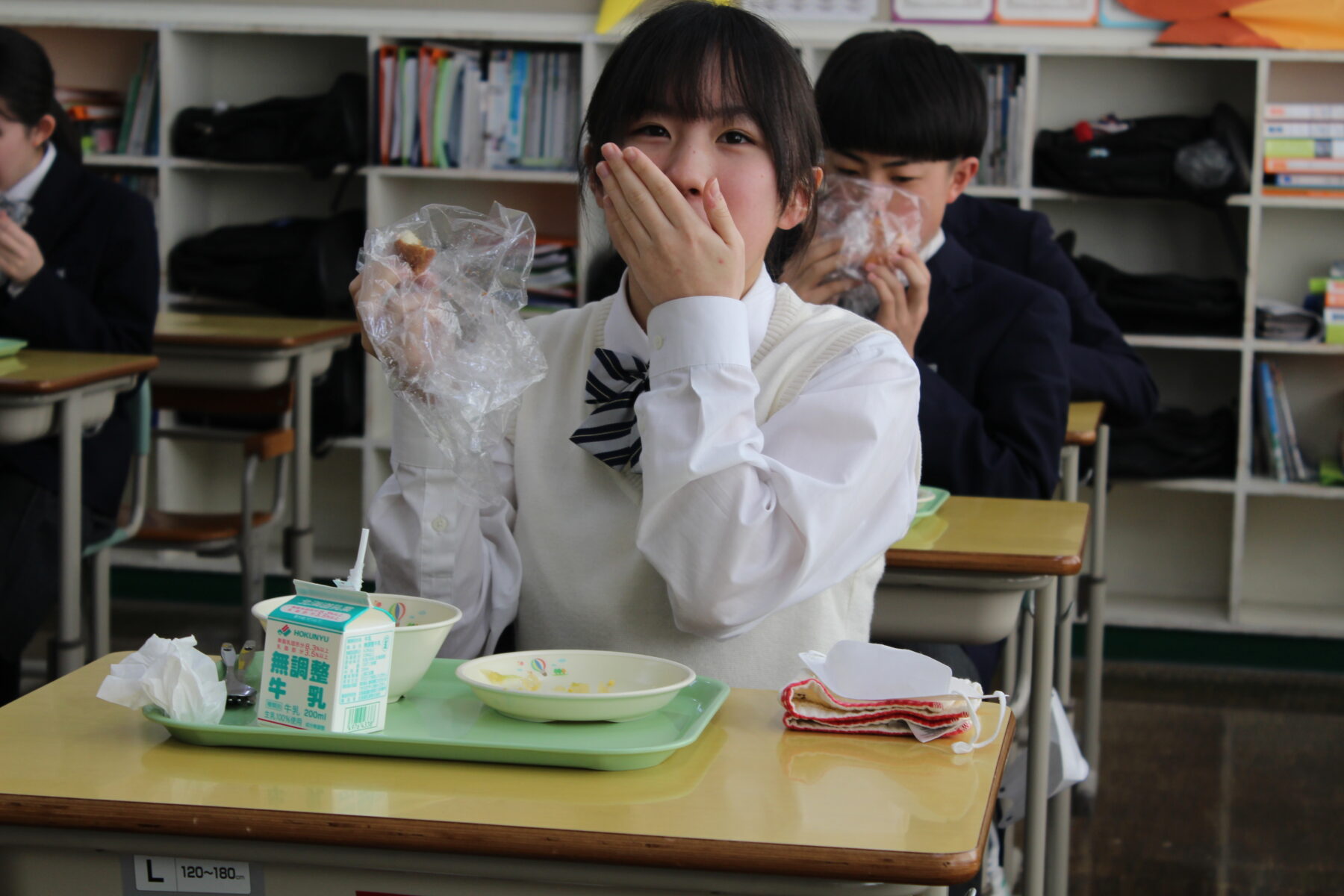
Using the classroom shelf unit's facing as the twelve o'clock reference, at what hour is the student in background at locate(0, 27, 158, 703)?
The student in background is roughly at 2 o'clock from the classroom shelf unit.

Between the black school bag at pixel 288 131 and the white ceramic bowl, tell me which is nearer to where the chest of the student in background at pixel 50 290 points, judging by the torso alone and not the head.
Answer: the white ceramic bowl

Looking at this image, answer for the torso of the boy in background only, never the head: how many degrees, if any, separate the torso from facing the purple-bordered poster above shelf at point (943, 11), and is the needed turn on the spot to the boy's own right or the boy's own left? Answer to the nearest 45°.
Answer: approximately 135° to the boy's own right

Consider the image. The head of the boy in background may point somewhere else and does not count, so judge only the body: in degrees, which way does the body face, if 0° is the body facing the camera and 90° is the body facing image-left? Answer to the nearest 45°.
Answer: approximately 45°

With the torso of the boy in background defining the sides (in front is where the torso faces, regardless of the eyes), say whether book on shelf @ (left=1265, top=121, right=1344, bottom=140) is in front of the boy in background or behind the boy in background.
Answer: behind

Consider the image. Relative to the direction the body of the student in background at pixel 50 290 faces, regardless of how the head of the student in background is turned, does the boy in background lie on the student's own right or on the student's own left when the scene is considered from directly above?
on the student's own left

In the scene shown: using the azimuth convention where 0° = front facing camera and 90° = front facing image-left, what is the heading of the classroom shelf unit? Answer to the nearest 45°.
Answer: approximately 0°
